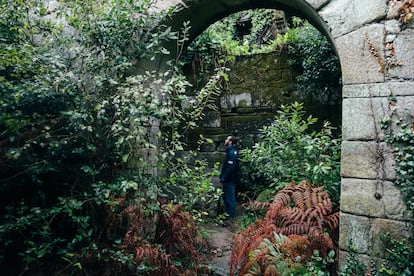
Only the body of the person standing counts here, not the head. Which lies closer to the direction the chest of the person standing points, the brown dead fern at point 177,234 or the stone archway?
the brown dead fern

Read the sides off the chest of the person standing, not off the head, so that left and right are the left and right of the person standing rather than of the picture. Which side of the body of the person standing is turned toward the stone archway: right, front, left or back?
left

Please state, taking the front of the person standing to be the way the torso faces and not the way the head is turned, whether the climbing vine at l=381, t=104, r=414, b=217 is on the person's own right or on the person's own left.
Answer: on the person's own left

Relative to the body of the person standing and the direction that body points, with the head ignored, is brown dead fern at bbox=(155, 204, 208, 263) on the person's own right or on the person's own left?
on the person's own left

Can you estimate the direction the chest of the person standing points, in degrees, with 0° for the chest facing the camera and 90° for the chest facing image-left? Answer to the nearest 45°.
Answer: approximately 90°

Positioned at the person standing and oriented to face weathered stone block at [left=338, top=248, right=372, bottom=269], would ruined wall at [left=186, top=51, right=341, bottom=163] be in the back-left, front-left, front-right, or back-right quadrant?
back-left

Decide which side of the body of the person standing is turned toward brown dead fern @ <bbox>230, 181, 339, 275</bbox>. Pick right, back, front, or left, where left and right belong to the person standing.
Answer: left
